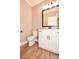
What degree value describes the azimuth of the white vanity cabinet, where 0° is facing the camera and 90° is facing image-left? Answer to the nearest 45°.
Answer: approximately 45°

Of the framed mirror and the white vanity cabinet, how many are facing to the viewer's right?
0

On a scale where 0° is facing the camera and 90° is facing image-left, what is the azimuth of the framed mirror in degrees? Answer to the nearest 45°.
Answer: approximately 45°
